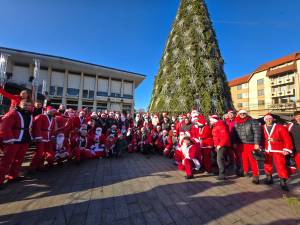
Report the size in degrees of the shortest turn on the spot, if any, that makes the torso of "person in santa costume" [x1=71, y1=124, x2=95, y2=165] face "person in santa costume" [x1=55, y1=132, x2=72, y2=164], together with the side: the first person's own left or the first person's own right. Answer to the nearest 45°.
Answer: approximately 45° to the first person's own right

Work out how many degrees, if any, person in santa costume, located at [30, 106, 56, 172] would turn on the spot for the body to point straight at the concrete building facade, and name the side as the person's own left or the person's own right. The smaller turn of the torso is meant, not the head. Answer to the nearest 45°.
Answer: approximately 135° to the person's own left

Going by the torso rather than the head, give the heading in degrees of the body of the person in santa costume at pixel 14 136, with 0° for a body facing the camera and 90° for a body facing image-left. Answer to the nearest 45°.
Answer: approximately 315°

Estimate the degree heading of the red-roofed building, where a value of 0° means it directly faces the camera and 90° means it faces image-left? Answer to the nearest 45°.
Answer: approximately 45°

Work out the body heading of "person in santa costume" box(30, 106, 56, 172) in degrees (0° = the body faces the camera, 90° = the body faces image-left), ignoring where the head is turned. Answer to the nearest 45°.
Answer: approximately 315°

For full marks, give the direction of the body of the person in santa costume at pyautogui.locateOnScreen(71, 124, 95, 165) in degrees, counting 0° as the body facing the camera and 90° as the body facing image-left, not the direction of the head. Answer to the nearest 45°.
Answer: approximately 0°

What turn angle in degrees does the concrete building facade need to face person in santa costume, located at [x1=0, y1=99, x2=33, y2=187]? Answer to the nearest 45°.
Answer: approximately 45° to its right

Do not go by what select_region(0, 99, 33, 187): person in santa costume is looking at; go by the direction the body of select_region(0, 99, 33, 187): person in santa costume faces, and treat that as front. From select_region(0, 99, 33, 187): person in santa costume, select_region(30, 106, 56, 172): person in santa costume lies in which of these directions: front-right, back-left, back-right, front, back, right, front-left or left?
left
